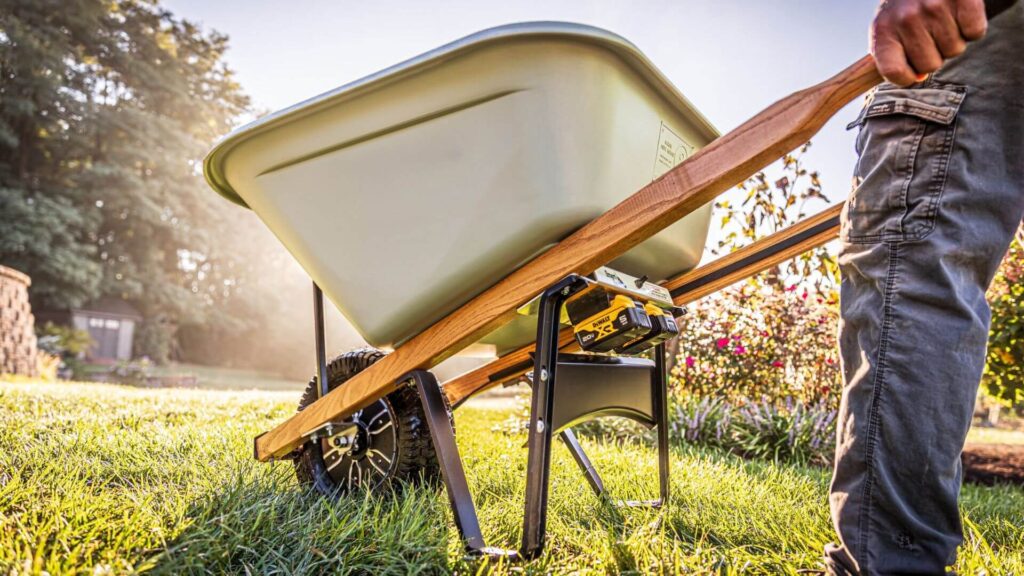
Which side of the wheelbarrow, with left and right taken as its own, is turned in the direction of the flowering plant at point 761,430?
right

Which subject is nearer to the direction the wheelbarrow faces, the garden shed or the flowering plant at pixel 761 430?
the garden shed

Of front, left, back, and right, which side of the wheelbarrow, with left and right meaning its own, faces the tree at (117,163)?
front

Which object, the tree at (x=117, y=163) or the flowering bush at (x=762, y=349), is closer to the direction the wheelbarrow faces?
the tree

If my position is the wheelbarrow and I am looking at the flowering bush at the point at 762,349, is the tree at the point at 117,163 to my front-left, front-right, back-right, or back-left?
front-left

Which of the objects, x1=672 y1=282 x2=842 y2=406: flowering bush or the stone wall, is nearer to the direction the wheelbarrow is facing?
the stone wall

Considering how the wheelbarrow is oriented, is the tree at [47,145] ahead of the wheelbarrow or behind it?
ahead

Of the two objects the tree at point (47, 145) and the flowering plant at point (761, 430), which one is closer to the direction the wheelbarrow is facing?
the tree

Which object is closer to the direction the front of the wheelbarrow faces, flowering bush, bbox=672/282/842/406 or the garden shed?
the garden shed

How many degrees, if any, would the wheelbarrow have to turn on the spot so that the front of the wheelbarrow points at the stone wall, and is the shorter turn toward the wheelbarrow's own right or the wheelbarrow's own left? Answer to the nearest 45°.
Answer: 0° — it already faces it

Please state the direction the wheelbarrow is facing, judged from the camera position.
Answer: facing away from the viewer and to the left of the viewer

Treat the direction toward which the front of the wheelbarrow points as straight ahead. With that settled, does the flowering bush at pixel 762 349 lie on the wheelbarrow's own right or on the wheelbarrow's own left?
on the wheelbarrow's own right

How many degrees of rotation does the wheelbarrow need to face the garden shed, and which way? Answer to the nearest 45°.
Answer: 0° — it already faces it

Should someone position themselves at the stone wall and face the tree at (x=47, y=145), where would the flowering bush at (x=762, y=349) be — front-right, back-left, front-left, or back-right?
back-right
